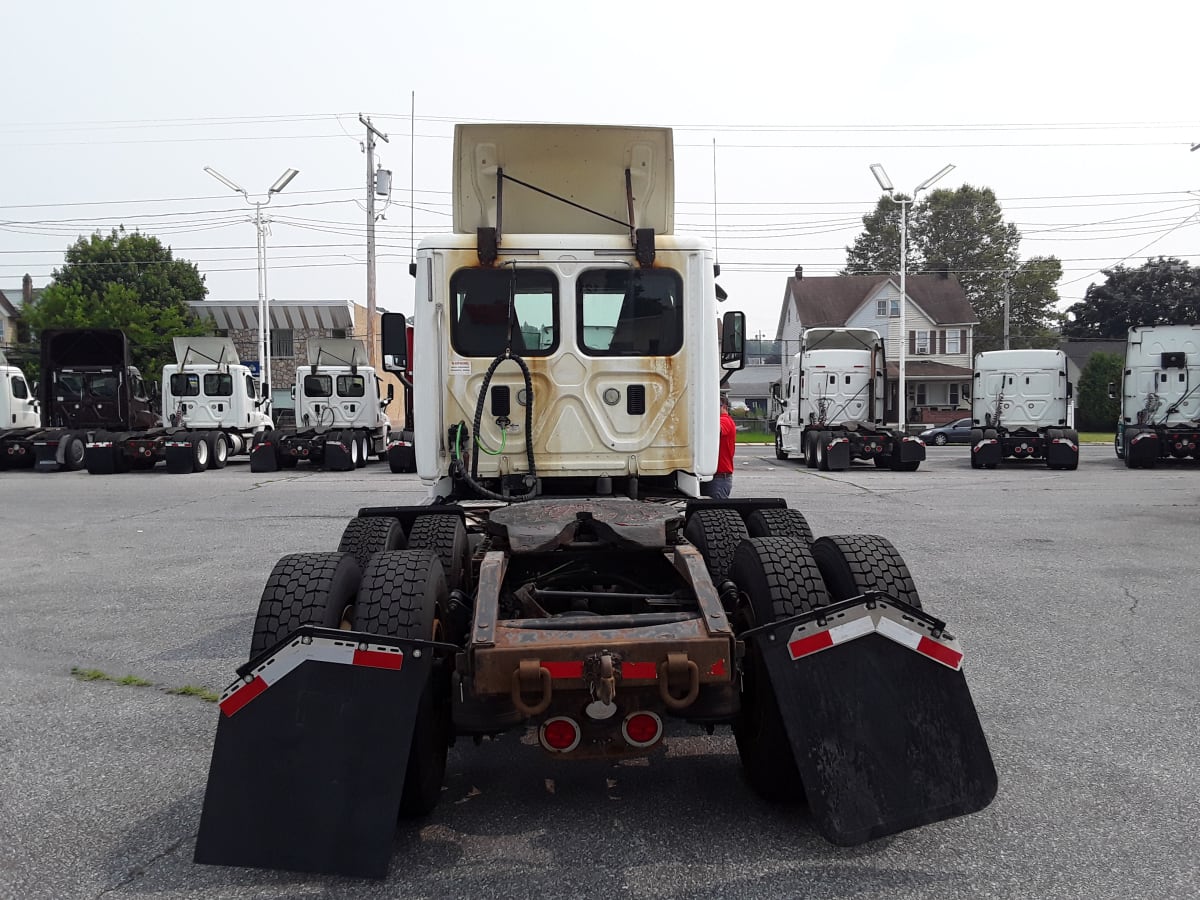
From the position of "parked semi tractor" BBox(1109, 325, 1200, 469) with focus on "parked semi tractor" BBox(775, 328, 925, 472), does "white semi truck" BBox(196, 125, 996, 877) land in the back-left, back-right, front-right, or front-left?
front-left

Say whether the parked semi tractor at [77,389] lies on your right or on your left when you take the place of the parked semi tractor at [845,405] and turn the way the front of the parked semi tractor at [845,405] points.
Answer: on your left

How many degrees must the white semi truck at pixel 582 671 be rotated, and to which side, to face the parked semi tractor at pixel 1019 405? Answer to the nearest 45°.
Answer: approximately 45° to its right

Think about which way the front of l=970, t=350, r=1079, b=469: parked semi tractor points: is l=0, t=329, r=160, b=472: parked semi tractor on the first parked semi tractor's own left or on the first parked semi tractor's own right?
on the first parked semi tractor's own left

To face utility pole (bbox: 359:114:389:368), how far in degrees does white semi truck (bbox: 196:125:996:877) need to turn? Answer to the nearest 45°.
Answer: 0° — it already faces it

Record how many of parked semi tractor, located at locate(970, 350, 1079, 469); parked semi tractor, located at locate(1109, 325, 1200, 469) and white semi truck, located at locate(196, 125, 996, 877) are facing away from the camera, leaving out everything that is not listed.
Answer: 3

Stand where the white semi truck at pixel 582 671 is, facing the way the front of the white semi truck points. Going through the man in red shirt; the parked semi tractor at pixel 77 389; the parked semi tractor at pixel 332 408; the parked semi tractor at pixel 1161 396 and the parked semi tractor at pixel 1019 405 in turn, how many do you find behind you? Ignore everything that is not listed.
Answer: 0

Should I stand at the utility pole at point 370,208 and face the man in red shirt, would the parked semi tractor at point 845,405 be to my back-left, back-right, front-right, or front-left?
front-left

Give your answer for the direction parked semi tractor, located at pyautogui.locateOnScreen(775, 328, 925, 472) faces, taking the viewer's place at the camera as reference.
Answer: facing away from the viewer and to the left of the viewer

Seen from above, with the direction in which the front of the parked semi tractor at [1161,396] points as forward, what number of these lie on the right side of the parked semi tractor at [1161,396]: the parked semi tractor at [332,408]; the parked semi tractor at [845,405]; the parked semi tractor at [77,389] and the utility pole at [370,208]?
0

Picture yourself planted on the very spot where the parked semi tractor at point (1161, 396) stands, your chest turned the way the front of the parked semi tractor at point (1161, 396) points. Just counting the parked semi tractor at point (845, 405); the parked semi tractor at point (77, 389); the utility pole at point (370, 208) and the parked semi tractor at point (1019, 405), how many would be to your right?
0

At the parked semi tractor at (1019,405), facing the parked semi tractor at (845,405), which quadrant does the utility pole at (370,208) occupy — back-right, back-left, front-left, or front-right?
front-right

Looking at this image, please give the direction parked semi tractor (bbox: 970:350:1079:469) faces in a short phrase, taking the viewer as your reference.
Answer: facing away from the viewer

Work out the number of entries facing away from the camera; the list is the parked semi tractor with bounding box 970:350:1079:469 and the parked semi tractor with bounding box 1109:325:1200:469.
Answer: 2

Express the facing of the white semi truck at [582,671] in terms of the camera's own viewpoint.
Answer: facing away from the viewer

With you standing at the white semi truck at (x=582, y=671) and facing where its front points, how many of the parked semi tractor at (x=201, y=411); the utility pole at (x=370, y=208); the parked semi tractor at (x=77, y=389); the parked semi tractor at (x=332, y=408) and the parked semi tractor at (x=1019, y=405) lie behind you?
0

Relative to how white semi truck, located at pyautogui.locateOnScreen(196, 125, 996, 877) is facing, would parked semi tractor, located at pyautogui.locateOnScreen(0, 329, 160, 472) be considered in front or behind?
in front

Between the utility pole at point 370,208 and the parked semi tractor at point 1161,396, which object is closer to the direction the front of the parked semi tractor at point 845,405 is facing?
the utility pole

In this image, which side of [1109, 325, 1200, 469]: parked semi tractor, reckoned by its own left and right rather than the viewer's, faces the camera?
back
